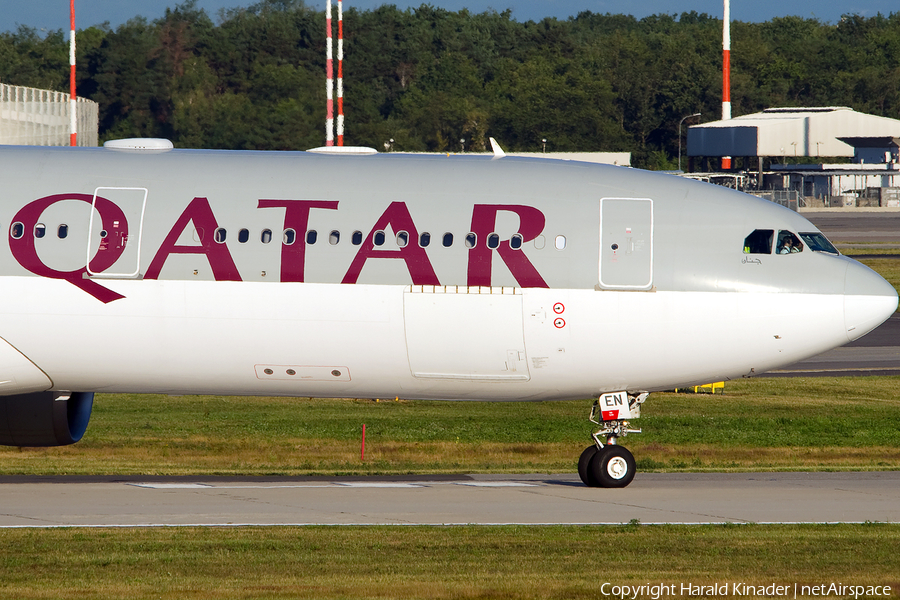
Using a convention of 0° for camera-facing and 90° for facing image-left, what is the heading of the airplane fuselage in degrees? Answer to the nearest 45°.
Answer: approximately 270°
